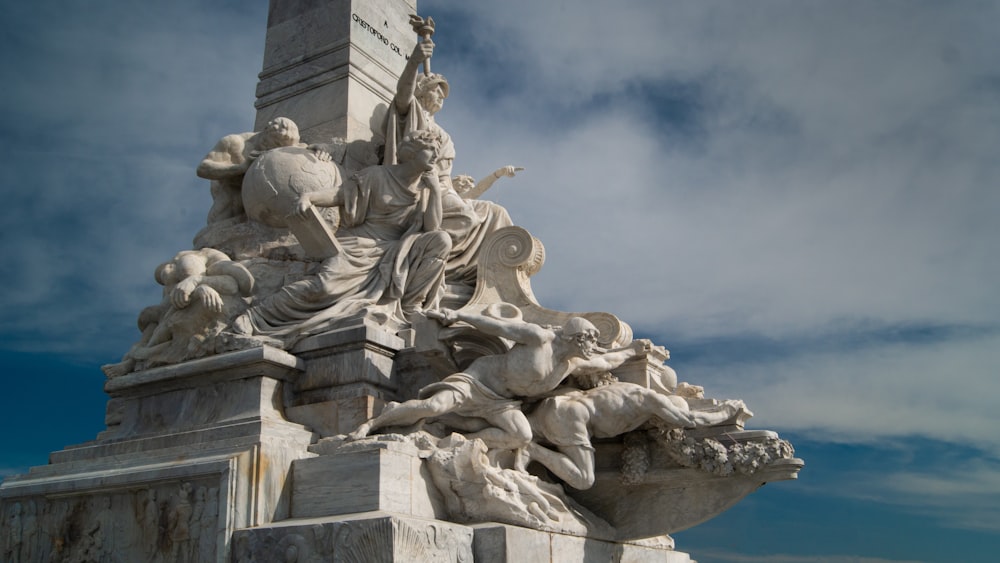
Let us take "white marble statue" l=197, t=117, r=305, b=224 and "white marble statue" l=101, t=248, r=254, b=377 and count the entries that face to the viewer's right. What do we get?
1

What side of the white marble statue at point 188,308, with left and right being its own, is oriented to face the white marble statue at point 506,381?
left

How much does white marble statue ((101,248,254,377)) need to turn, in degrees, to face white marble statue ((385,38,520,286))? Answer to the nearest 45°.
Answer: approximately 135° to its left

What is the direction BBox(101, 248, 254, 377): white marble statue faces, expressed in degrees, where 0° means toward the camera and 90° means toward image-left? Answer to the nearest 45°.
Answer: approximately 45°

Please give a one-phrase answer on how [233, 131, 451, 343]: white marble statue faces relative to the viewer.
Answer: facing the viewer and to the right of the viewer

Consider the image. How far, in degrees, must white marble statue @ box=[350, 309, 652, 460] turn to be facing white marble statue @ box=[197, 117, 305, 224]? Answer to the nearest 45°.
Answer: approximately 135° to its left

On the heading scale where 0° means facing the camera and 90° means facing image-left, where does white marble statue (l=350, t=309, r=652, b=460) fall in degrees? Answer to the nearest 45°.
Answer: approximately 270°

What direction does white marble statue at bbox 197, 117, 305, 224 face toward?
to the viewer's right

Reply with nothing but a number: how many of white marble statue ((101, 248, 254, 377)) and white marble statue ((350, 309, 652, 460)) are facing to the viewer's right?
1

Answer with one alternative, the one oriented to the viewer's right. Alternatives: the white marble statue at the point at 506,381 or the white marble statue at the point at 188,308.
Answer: the white marble statue at the point at 506,381

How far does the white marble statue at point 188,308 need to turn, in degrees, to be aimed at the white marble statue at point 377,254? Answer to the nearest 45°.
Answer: approximately 135° to its left

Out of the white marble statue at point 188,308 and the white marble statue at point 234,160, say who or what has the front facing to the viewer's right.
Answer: the white marble statue at point 234,160
